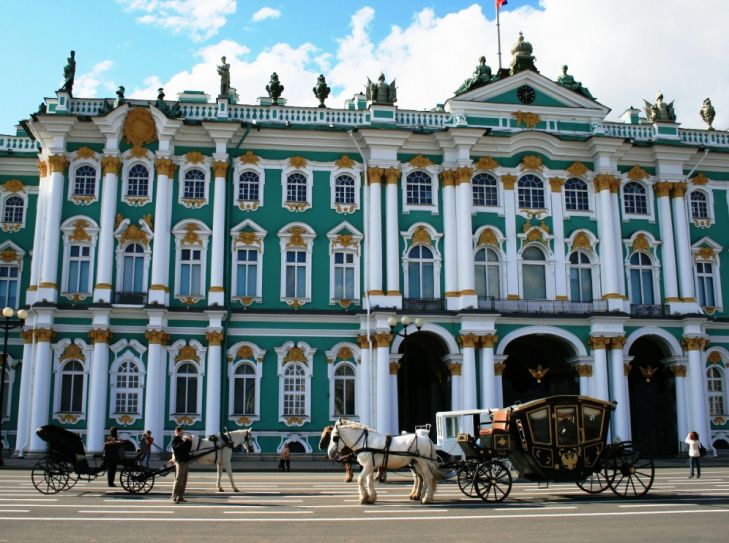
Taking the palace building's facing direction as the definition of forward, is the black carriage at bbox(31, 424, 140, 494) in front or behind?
in front

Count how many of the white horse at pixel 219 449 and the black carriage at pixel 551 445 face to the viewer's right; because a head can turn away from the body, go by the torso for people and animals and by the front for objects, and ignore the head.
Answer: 1

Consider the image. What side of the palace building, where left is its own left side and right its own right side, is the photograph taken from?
front

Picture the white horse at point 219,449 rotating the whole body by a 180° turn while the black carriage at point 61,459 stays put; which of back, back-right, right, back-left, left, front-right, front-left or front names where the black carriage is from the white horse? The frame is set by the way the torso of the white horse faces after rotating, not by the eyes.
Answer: front

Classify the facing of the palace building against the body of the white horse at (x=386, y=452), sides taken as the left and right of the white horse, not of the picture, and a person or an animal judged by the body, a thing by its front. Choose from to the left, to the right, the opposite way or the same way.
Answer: to the left

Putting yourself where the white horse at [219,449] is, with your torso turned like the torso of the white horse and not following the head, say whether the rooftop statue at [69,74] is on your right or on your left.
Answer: on your left

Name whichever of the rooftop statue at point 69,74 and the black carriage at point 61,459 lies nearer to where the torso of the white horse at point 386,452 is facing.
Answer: the black carriage

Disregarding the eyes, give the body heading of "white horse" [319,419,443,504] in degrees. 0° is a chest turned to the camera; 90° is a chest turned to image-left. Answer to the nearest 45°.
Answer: approximately 90°

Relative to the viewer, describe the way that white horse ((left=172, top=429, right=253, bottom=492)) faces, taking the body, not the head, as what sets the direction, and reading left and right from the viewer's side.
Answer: facing to the right of the viewer

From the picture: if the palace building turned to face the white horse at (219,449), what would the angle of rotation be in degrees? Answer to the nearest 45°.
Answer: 0° — it already faces it

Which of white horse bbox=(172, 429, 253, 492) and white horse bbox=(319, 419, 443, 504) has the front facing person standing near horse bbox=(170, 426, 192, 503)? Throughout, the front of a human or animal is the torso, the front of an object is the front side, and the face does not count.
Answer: white horse bbox=(319, 419, 443, 504)

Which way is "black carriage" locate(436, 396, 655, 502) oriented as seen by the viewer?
to the viewer's left

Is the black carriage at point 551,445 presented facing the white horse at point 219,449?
yes

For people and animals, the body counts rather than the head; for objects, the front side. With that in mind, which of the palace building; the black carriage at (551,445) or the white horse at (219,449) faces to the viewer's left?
the black carriage
